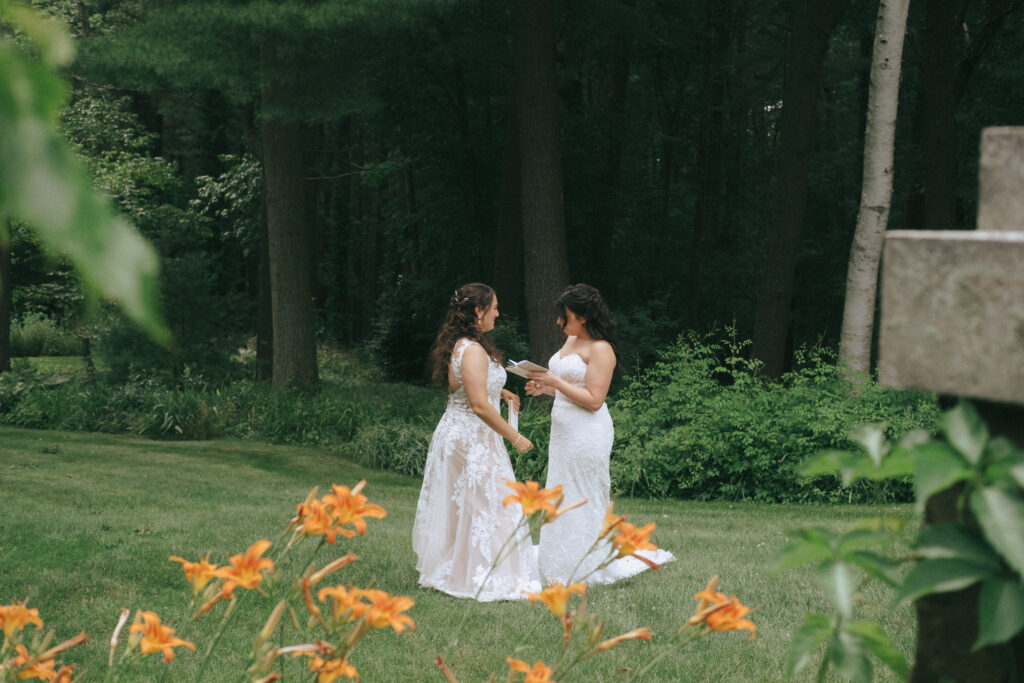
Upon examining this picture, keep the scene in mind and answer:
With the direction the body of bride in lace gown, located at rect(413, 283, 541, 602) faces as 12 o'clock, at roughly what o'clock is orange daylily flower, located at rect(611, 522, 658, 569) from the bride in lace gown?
The orange daylily flower is roughly at 3 o'clock from the bride in lace gown.

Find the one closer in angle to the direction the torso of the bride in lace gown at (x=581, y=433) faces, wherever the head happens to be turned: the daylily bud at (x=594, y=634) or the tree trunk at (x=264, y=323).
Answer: the daylily bud

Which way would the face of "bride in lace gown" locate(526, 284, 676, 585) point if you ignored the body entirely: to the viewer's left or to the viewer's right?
to the viewer's left

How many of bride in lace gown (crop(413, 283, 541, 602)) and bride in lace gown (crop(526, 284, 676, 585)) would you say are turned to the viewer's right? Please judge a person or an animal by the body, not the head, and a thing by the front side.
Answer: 1

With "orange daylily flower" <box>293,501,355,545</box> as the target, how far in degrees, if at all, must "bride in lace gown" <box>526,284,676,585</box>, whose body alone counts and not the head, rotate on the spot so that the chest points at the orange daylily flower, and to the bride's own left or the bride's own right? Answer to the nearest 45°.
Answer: approximately 45° to the bride's own left

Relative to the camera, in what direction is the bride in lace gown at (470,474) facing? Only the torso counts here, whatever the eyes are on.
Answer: to the viewer's right

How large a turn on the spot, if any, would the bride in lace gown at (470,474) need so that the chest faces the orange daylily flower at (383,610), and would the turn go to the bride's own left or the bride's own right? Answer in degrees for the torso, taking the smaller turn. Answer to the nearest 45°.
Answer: approximately 90° to the bride's own right

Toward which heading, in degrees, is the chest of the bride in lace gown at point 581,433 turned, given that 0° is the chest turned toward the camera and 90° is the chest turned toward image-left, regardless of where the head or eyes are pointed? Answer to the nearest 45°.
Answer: approximately 45°

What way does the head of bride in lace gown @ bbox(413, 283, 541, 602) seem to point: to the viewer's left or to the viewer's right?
to the viewer's right

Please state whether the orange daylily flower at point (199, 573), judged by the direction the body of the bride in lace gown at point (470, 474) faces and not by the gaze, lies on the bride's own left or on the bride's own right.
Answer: on the bride's own right

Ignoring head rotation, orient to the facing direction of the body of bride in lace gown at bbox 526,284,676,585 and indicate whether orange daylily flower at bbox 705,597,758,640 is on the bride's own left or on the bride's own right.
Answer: on the bride's own left

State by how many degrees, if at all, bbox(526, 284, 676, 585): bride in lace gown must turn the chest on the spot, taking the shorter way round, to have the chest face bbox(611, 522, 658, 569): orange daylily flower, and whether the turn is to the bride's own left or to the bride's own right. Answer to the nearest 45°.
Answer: approximately 45° to the bride's own left

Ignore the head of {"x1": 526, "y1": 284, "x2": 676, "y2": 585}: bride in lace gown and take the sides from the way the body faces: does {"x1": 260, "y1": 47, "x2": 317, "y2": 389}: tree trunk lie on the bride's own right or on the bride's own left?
on the bride's own right
